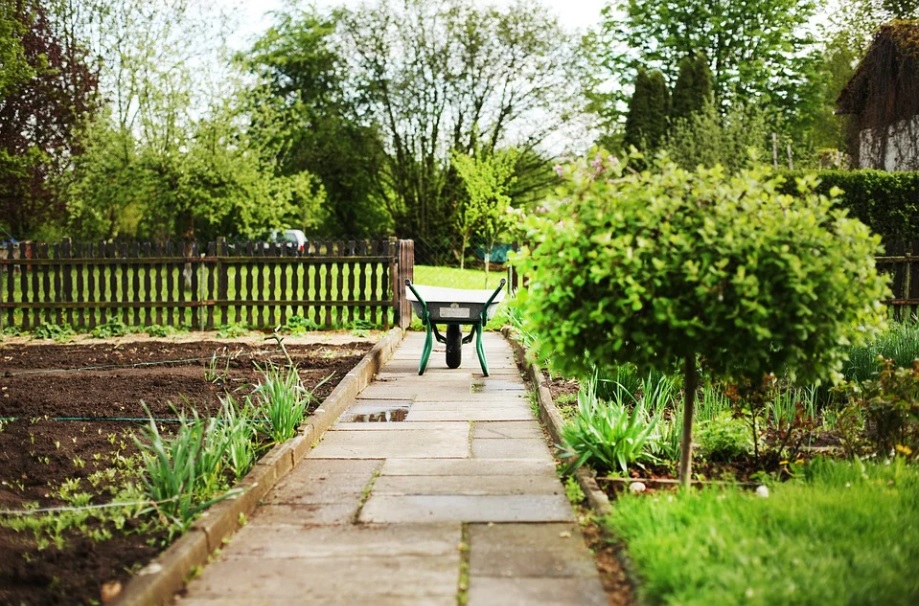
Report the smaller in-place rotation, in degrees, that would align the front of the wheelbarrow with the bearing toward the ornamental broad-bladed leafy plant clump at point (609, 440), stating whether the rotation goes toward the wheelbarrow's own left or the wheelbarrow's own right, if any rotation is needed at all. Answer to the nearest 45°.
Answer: approximately 180°

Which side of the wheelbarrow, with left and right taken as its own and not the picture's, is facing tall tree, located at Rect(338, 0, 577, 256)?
front

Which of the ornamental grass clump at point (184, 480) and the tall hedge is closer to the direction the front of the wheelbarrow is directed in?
the tall hedge

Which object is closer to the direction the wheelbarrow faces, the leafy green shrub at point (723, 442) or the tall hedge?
the tall hedge

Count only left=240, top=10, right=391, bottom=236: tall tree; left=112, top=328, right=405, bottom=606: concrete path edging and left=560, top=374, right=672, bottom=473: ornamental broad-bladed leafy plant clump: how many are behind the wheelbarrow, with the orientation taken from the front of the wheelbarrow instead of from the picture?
2

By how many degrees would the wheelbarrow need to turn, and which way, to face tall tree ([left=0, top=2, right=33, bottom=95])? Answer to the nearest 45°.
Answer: approximately 45° to its left

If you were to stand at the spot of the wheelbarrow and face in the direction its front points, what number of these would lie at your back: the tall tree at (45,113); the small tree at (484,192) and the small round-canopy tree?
1

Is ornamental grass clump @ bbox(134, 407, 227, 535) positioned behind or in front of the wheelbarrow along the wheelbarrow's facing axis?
behind

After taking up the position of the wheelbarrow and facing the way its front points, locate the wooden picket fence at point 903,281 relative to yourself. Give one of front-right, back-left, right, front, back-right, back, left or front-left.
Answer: front-right

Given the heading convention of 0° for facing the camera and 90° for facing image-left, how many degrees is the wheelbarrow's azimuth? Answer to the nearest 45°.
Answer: approximately 180°

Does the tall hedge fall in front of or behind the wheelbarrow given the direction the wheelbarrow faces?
in front

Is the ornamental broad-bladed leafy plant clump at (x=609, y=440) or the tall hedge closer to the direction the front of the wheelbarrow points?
the tall hedge
